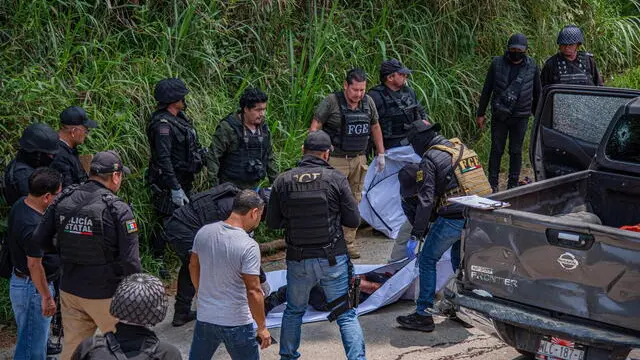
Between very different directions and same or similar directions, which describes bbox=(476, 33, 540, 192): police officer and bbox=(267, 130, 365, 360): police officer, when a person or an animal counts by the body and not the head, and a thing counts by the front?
very different directions

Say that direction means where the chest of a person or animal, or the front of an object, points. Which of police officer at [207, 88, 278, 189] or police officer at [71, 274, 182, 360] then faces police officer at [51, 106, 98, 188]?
police officer at [71, 274, 182, 360]

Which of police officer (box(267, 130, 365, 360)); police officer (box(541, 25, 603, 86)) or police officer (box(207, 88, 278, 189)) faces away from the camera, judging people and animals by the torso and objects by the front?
police officer (box(267, 130, 365, 360))

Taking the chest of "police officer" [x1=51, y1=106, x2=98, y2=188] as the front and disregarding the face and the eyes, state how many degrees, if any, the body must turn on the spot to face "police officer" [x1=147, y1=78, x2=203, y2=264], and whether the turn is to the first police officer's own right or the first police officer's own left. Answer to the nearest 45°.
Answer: approximately 45° to the first police officer's own left

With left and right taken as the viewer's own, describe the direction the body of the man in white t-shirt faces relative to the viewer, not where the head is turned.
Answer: facing away from the viewer and to the right of the viewer

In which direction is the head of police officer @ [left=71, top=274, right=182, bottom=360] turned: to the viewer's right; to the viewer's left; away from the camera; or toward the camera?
away from the camera

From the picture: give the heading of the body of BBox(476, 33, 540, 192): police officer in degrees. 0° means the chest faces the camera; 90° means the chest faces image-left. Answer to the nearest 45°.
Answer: approximately 0°

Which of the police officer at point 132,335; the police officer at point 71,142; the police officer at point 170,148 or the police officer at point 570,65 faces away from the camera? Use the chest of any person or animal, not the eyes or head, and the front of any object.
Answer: the police officer at point 132,335

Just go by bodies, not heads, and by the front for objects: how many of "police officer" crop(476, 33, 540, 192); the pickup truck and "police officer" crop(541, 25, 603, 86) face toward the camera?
2

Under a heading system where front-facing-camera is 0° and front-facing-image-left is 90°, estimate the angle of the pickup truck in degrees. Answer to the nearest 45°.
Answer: approximately 225°

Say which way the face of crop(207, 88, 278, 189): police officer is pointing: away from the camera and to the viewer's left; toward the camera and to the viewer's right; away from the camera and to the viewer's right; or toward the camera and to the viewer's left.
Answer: toward the camera and to the viewer's right
